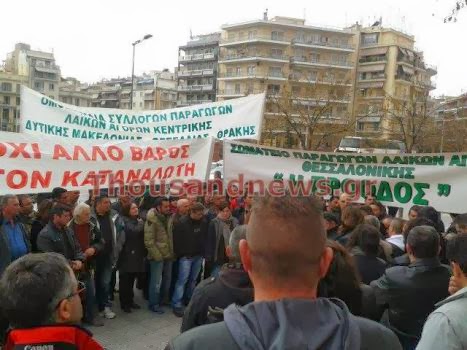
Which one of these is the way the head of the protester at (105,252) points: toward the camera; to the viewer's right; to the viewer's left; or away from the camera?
toward the camera

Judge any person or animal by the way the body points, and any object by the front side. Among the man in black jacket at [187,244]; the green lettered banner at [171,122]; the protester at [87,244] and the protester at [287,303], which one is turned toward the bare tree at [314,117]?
the protester at [287,303]

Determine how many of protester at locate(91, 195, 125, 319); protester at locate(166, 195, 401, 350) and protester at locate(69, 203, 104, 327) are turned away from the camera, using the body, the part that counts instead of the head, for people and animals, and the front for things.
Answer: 1

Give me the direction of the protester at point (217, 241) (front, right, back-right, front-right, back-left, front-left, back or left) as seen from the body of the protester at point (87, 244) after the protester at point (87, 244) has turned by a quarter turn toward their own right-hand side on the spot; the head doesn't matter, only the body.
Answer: back-left

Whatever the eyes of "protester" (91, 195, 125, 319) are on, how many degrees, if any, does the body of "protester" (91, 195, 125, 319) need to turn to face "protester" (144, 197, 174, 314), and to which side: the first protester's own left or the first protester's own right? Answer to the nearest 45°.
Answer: approximately 45° to the first protester's own left

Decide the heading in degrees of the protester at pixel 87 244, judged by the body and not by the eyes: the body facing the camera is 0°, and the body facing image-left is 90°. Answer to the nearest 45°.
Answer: approximately 315°

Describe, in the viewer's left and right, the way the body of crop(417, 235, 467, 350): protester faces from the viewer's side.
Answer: facing away from the viewer and to the left of the viewer

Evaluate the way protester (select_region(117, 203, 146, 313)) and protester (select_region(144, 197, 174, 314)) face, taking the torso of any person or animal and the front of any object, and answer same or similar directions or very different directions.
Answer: same or similar directions

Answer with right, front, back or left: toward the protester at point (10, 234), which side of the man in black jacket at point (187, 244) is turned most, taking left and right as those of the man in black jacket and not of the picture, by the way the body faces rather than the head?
right

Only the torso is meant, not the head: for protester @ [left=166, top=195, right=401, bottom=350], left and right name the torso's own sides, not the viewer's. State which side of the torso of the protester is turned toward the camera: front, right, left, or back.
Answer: back

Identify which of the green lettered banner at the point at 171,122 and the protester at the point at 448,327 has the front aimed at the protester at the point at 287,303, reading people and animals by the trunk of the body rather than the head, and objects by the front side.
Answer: the green lettered banner

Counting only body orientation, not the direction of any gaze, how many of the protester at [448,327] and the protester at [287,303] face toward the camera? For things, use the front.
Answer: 0

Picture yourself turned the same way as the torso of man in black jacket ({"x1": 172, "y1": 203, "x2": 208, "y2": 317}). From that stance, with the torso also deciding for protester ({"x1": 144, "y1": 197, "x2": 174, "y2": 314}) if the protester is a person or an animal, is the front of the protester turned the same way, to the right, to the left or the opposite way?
the same way

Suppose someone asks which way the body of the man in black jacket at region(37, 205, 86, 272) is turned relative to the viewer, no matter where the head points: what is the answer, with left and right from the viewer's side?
facing the viewer and to the right of the viewer

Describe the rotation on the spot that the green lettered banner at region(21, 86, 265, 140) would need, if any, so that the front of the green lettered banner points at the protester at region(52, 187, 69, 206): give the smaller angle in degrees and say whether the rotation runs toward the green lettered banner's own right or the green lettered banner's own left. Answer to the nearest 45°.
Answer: approximately 45° to the green lettered banner's own right

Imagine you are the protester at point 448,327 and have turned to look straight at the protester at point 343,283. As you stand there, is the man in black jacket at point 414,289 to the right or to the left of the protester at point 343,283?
right

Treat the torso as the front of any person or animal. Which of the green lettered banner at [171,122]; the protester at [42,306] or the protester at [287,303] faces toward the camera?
the green lettered banner

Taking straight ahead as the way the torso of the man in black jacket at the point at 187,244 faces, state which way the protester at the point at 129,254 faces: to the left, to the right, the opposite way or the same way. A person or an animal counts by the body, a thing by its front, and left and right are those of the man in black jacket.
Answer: the same way
